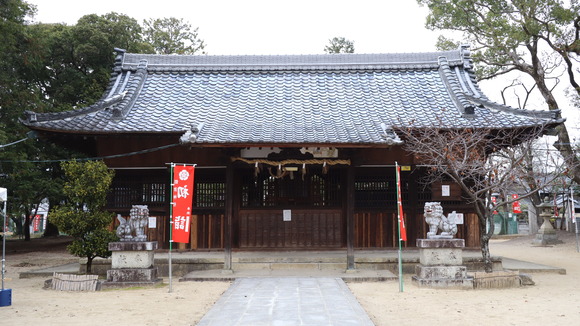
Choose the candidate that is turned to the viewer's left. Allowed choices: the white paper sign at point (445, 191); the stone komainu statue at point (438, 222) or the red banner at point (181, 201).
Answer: the stone komainu statue

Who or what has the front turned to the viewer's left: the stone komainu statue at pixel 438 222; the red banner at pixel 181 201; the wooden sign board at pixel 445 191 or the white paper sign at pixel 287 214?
the stone komainu statue

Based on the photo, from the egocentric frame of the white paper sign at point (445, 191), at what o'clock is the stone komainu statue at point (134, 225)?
The stone komainu statue is roughly at 2 o'clock from the white paper sign.

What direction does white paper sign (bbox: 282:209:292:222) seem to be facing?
toward the camera

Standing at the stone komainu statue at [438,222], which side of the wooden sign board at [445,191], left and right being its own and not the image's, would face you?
front

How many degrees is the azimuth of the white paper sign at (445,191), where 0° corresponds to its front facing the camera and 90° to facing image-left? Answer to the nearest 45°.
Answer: approximately 0°

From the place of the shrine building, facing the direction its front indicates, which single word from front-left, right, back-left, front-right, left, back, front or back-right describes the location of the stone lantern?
back-left

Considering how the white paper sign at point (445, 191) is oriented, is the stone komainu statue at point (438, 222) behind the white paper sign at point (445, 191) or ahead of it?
ahead

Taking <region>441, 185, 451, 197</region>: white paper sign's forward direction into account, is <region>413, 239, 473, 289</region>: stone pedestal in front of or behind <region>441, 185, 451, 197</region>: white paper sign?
in front

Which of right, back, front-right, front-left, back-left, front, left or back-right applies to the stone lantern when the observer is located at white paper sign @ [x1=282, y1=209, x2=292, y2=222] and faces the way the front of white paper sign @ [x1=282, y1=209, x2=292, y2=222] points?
back-left

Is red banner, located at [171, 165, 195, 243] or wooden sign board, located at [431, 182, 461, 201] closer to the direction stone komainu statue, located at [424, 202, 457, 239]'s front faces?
the red banner
